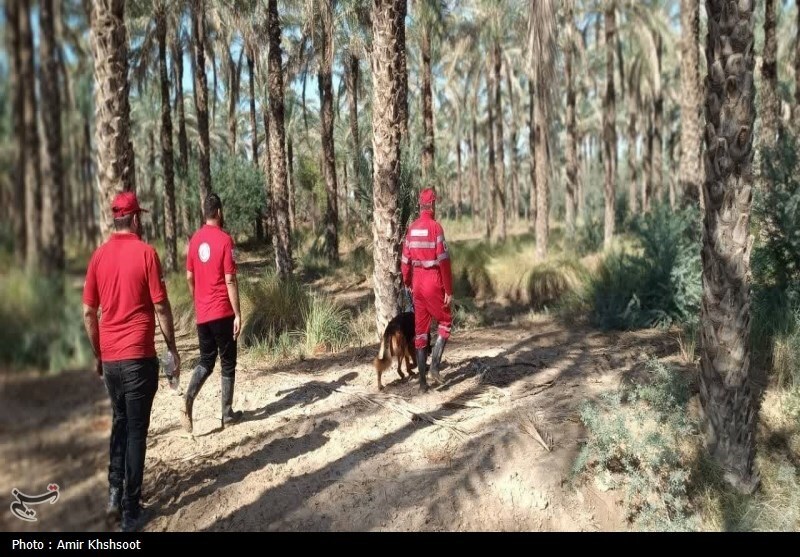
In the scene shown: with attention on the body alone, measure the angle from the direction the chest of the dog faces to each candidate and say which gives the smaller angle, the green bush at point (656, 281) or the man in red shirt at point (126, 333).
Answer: the green bush

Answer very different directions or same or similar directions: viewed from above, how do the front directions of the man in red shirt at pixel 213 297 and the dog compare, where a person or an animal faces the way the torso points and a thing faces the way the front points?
same or similar directions

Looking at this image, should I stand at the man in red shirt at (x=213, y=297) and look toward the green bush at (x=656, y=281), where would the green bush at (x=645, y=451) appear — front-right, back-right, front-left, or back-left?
front-right

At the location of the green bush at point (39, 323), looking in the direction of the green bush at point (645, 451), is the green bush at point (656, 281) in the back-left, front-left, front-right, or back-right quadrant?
front-left

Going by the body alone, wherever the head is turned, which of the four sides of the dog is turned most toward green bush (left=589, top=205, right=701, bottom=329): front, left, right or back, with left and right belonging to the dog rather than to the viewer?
front

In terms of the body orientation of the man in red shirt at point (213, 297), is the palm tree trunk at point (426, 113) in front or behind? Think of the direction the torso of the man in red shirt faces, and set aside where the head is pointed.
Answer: in front

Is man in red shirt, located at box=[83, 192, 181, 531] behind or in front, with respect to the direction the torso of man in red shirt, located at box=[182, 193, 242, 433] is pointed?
behind

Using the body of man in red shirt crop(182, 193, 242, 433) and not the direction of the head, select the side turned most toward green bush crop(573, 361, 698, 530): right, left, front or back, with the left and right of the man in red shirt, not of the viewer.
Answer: right

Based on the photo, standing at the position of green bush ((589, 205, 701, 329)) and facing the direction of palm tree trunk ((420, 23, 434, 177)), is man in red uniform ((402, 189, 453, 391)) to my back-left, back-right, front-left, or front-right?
back-left

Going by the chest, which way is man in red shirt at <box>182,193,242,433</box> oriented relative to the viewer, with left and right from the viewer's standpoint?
facing away from the viewer and to the right of the viewer

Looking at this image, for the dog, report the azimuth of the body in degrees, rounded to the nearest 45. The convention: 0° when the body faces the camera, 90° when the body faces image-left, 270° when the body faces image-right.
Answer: approximately 225°

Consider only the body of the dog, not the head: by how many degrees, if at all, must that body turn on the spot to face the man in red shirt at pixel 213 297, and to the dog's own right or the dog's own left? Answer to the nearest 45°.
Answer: approximately 180°

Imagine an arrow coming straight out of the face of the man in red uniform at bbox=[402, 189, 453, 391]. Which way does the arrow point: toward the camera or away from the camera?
away from the camera
